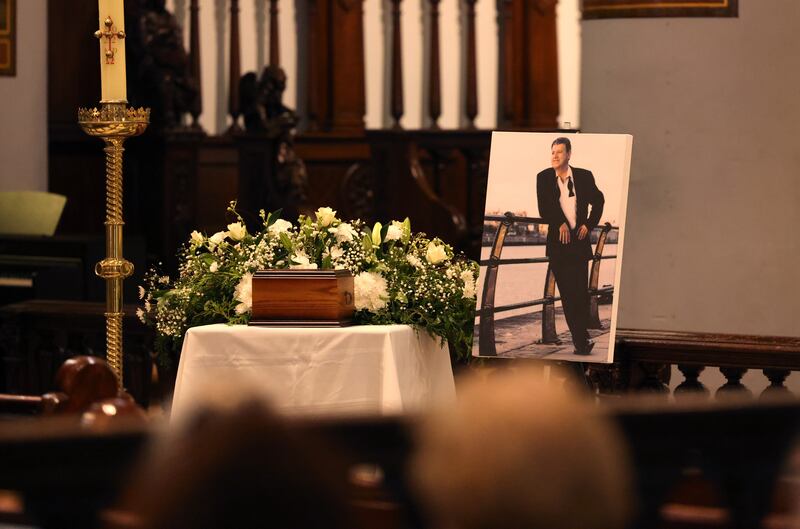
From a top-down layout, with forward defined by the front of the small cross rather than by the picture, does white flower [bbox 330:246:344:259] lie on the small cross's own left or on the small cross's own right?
on the small cross's own left

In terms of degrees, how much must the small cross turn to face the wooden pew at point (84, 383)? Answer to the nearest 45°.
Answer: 0° — it already faces it

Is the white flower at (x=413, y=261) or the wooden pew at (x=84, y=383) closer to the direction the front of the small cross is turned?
the wooden pew

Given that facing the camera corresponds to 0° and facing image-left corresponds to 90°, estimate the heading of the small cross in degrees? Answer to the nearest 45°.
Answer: approximately 0°

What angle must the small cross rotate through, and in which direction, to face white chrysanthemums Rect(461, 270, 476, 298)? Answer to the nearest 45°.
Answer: approximately 90° to its left

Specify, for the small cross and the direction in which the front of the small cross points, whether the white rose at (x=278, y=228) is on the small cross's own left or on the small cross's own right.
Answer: on the small cross's own left
